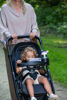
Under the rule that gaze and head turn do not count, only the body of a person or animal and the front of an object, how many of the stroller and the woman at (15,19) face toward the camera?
2

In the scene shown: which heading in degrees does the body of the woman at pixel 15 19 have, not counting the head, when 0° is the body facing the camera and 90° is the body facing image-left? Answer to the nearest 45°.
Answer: approximately 0°
